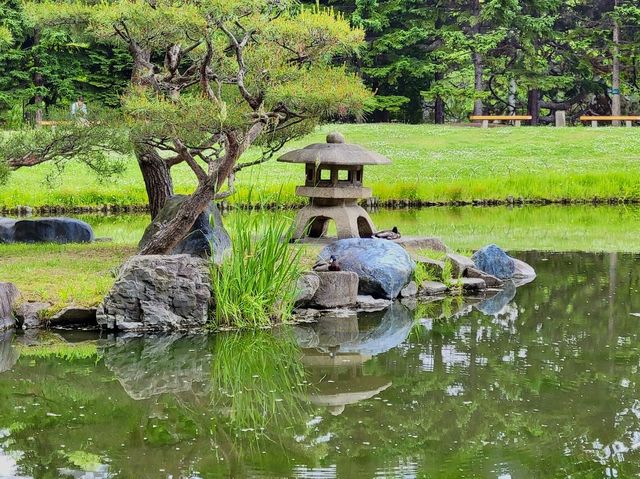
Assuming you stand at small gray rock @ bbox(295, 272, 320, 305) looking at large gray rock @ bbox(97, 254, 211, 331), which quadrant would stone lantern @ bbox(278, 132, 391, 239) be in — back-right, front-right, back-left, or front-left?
back-right

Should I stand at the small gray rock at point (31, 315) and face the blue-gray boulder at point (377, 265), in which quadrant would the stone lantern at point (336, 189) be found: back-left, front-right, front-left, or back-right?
front-left

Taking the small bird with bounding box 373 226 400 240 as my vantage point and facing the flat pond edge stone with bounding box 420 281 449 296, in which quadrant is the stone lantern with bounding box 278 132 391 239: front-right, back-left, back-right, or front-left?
back-right

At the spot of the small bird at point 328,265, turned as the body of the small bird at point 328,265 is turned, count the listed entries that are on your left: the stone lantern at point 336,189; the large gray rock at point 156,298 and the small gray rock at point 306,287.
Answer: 1
